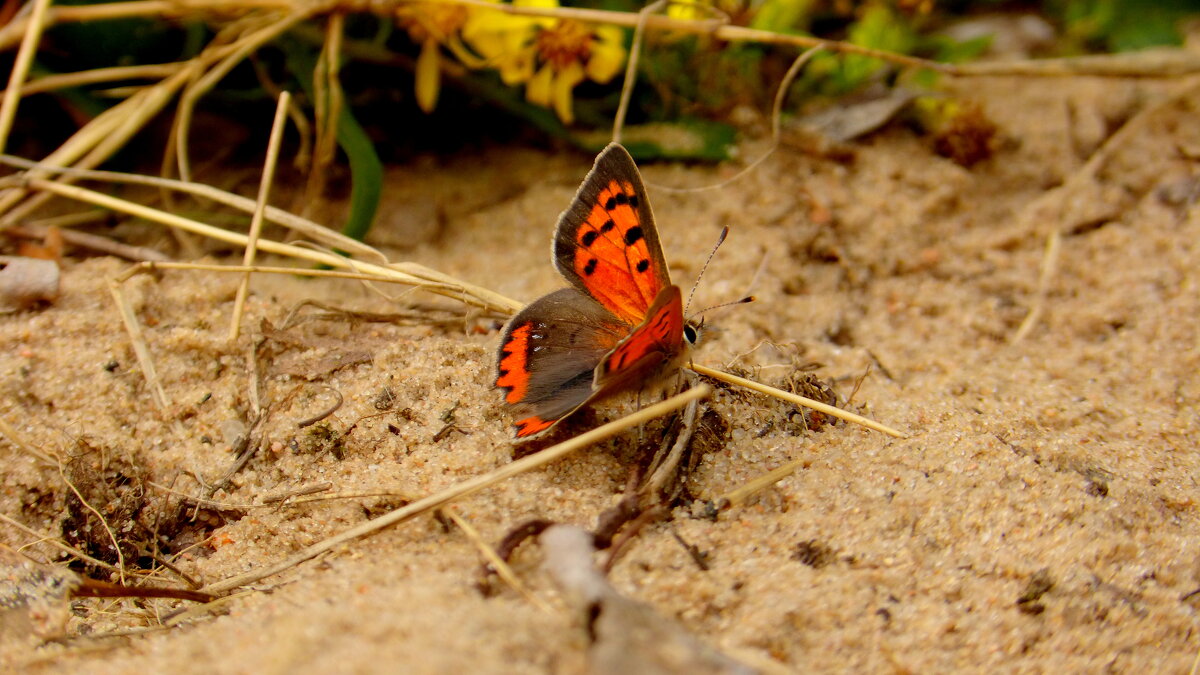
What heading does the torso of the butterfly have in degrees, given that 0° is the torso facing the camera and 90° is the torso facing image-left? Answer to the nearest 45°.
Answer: approximately 270°

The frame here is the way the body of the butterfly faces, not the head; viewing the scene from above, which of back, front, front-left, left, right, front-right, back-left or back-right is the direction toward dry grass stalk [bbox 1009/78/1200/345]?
front-left

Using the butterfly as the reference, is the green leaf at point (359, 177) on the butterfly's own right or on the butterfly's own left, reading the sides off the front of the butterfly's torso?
on the butterfly's own left

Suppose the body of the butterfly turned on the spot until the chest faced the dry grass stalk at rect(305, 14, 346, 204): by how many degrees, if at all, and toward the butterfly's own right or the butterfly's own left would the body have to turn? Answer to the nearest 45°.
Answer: approximately 135° to the butterfly's own left
